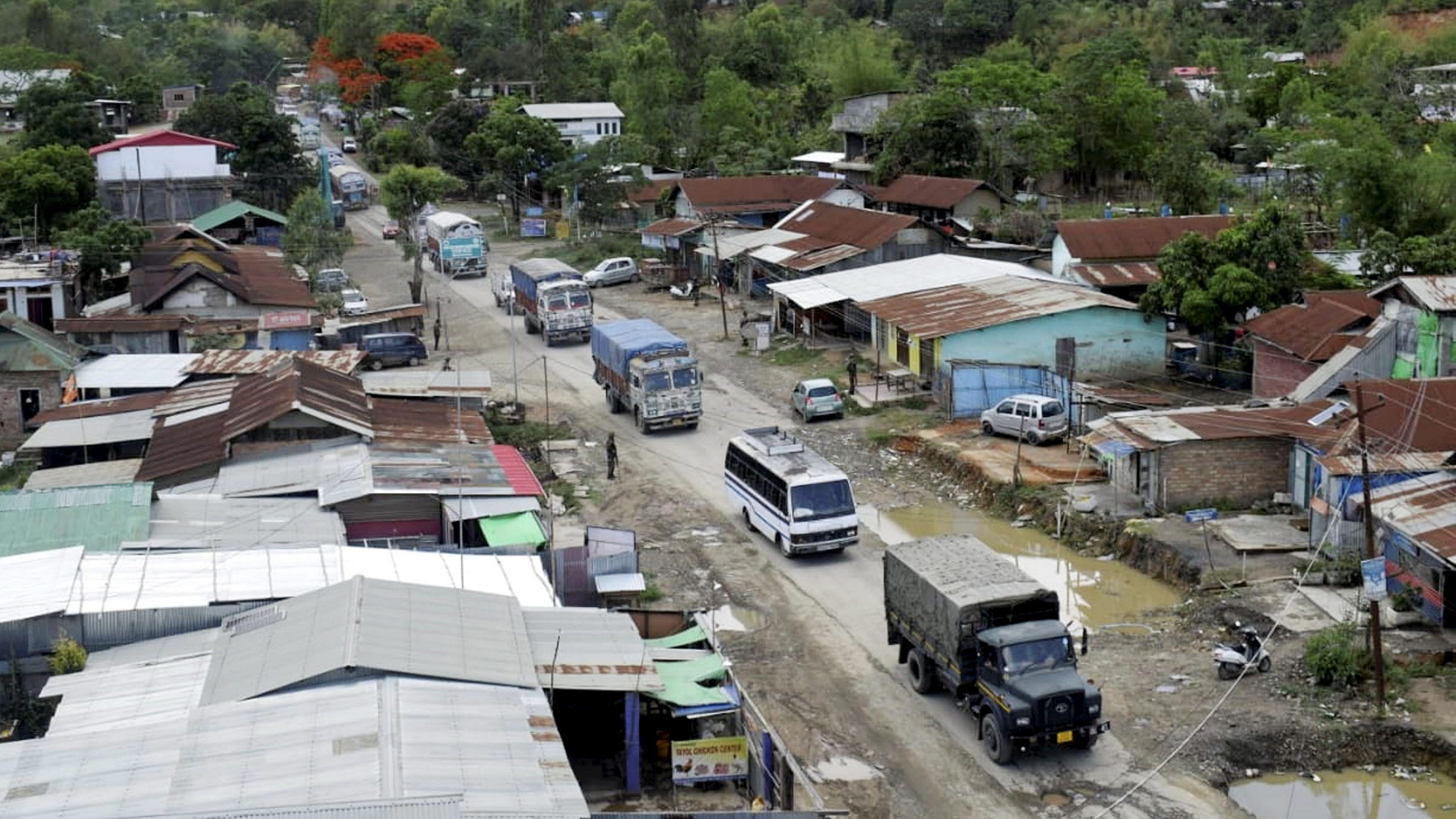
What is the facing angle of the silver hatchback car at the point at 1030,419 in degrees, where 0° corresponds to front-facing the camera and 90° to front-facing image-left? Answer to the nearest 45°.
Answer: approximately 135°

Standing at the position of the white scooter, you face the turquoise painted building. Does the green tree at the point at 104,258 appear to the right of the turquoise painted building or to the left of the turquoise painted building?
left

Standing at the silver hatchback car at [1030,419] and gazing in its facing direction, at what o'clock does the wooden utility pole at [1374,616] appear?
The wooden utility pole is roughly at 7 o'clock from the silver hatchback car.

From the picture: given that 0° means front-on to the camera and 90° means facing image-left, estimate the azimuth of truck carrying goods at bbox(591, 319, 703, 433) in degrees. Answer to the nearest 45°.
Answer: approximately 315°

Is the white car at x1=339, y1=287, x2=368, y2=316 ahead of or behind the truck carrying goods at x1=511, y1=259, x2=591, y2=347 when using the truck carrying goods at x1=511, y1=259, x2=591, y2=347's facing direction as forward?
behind

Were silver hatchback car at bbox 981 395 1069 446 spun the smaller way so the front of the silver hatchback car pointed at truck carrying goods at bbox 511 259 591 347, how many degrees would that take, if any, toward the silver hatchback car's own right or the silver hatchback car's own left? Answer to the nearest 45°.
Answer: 0° — it already faces it

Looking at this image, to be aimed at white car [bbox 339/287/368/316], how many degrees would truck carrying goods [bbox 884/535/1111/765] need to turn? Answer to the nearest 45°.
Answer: approximately 180°

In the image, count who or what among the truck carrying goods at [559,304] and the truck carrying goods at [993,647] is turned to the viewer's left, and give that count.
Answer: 0
